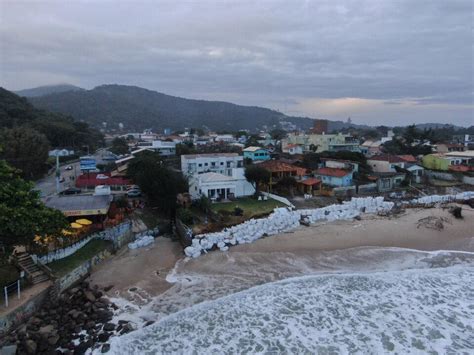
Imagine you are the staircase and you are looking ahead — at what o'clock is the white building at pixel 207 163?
The white building is roughly at 9 o'clock from the staircase.

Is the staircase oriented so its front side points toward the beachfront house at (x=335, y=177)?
no

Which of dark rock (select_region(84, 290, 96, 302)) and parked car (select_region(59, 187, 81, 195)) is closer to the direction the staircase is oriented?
the dark rock

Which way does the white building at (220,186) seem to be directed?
toward the camera

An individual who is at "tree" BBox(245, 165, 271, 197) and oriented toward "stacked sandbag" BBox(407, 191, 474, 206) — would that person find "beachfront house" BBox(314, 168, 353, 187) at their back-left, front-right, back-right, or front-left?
front-left

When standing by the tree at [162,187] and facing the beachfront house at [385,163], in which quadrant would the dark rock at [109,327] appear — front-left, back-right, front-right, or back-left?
back-right

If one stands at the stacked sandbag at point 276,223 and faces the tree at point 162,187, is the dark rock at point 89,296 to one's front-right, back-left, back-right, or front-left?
front-left

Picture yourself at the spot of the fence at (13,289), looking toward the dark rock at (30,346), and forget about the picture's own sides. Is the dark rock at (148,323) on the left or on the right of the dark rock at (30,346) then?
left

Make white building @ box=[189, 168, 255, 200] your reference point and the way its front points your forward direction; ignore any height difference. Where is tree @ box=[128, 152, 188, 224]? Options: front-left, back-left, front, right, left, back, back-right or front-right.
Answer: front-right

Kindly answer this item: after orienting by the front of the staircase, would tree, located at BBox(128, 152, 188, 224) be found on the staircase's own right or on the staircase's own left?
on the staircase's own left

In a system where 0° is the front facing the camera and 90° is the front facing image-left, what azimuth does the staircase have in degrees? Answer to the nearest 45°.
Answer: approximately 315°

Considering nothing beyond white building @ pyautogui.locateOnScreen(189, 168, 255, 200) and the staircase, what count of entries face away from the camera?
0

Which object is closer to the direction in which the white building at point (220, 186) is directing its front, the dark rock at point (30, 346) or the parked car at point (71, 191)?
the dark rock

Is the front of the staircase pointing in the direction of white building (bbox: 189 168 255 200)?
no

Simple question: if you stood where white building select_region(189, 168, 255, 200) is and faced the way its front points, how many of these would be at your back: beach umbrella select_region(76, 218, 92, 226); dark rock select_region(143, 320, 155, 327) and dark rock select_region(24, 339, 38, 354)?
0

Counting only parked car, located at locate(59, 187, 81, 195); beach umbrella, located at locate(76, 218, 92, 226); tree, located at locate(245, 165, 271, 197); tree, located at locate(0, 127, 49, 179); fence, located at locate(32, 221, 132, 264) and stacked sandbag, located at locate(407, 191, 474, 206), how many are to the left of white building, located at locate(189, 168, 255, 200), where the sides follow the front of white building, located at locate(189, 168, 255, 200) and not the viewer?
2

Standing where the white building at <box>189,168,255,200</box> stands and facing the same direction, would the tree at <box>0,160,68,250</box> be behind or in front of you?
in front
